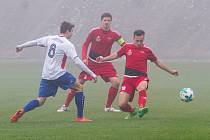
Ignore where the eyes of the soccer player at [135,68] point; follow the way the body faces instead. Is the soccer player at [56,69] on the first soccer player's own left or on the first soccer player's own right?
on the first soccer player's own right

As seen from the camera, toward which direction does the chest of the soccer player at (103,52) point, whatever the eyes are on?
toward the camera

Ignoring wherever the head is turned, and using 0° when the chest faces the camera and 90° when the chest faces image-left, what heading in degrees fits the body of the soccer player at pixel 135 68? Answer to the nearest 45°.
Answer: approximately 0°

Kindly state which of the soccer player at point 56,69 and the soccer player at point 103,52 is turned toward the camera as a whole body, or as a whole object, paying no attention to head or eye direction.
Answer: the soccer player at point 103,52

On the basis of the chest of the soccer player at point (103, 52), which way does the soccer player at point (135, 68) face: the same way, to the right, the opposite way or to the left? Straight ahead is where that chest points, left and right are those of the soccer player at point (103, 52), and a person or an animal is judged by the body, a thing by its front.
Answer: the same way

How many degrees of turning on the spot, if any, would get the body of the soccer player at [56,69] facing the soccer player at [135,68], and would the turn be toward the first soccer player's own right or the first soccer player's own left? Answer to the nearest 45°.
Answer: approximately 45° to the first soccer player's own right

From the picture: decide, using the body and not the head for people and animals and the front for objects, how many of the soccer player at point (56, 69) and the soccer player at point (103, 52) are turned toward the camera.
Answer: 1

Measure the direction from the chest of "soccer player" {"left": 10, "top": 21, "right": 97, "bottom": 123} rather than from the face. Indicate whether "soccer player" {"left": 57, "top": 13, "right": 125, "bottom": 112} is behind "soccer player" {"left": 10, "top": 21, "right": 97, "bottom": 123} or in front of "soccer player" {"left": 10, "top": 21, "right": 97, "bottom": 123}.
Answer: in front

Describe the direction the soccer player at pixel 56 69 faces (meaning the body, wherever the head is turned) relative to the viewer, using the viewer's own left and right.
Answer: facing away from the viewer and to the right of the viewer

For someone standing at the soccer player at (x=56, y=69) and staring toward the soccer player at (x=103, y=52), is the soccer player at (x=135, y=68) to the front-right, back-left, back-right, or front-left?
front-right
